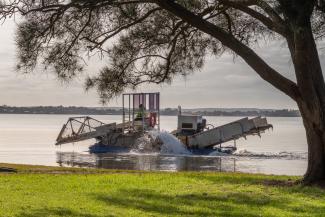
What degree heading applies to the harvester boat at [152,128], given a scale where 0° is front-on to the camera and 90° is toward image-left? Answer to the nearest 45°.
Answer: approximately 90°
